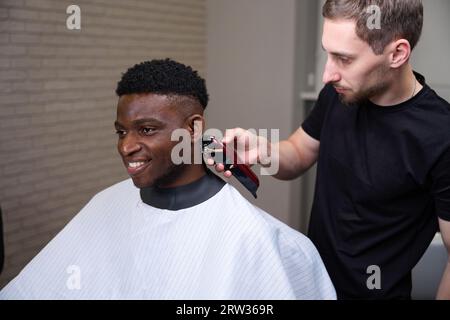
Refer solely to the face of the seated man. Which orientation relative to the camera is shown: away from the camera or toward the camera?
toward the camera
